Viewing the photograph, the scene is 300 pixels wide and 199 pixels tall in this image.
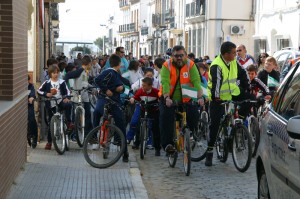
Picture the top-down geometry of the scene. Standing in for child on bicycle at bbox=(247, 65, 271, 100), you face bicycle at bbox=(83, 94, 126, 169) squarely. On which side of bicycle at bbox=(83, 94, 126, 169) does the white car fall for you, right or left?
left

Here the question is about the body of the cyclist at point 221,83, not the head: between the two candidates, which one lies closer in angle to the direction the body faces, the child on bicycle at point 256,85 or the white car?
the white car

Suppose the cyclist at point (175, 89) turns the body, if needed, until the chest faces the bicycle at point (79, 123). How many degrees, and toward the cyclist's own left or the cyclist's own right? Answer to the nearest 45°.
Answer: approximately 135° to the cyclist's own right

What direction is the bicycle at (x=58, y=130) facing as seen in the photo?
toward the camera

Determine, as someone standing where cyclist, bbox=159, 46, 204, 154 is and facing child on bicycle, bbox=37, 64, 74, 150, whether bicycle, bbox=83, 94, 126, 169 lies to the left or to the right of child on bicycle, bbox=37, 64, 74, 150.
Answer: left

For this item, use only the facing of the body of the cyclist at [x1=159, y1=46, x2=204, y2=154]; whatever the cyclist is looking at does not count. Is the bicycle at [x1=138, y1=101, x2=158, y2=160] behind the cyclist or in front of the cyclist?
behind

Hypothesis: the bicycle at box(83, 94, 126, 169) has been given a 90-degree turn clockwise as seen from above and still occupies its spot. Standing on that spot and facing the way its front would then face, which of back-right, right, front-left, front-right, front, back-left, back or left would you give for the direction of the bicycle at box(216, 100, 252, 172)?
back-right

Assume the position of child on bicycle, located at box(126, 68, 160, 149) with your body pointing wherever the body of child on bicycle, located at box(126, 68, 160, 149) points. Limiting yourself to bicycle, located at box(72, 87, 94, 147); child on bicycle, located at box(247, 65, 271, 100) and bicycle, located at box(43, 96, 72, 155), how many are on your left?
1

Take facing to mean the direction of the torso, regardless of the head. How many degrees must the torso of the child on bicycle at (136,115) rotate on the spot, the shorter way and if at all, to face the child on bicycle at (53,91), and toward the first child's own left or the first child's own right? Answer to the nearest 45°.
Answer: approximately 90° to the first child's own right

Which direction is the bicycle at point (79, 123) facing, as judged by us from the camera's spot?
facing the viewer

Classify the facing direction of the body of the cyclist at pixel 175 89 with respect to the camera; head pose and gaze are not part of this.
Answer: toward the camera

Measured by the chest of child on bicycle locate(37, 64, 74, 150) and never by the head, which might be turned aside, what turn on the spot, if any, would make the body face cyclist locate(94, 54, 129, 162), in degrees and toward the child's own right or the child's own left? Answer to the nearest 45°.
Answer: approximately 45° to the child's own left
